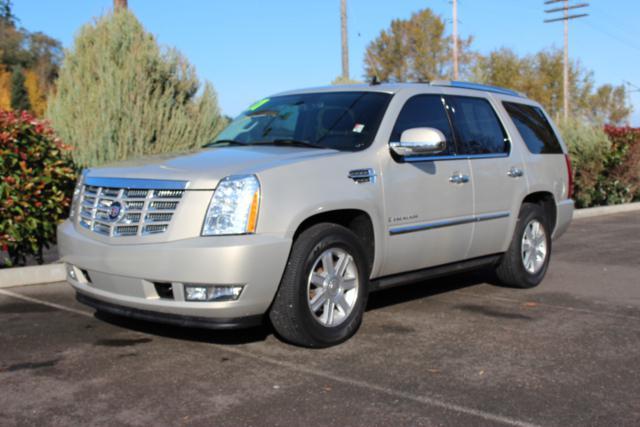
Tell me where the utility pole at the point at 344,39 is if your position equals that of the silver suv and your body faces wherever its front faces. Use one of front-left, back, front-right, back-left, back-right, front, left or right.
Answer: back-right

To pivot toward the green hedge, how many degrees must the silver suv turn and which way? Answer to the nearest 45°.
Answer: approximately 180°

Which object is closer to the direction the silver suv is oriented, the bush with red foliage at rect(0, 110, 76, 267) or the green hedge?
the bush with red foliage

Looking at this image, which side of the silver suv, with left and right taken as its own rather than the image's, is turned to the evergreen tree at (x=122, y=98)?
right

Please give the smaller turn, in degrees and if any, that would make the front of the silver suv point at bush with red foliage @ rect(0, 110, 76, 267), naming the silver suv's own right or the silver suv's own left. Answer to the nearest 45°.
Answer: approximately 90° to the silver suv's own right

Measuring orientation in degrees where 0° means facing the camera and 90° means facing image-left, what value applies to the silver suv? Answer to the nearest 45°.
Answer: approximately 45°

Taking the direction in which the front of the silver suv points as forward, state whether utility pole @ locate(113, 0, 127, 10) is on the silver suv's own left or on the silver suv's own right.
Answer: on the silver suv's own right
